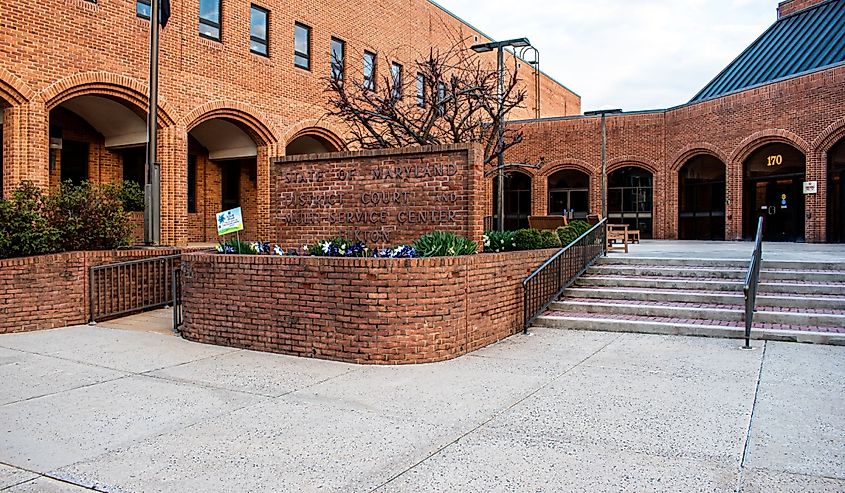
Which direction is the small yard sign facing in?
toward the camera

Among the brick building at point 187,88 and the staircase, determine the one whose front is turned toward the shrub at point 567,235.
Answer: the brick building

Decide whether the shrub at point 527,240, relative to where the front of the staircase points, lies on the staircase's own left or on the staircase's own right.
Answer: on the staircase's own right

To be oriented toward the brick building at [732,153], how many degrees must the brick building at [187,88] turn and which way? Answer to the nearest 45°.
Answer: approximately 45° to its left

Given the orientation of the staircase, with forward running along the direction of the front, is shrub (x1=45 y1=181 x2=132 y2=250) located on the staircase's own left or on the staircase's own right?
on the staircase's own right

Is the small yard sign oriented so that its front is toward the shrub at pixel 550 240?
no

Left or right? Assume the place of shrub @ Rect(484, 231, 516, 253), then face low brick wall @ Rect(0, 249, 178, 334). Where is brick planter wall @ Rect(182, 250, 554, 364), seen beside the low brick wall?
left

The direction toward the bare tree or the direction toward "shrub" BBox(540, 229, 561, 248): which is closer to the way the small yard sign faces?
the shrub

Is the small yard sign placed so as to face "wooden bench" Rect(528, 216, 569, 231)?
no

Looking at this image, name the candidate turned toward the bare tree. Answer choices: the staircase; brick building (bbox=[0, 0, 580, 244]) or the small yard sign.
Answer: the brick building

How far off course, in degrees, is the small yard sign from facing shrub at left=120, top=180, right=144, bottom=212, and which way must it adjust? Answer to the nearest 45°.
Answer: approximately 135° to its right

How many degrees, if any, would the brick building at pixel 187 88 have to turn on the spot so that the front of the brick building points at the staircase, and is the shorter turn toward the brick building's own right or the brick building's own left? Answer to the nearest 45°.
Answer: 0° — it already faces it

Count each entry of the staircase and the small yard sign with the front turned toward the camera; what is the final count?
2
